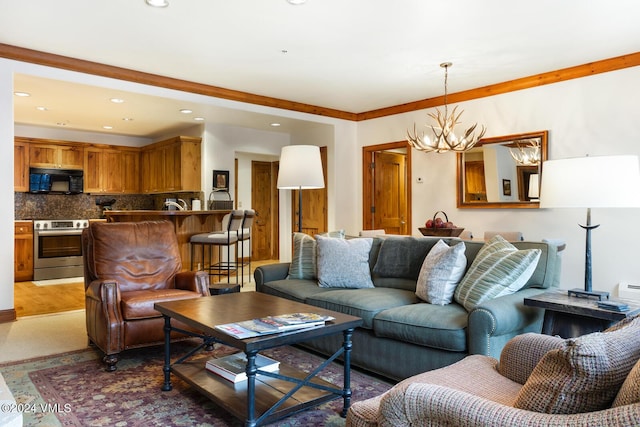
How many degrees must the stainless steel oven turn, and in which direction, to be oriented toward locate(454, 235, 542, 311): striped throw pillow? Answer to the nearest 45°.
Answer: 0° — it already faces it

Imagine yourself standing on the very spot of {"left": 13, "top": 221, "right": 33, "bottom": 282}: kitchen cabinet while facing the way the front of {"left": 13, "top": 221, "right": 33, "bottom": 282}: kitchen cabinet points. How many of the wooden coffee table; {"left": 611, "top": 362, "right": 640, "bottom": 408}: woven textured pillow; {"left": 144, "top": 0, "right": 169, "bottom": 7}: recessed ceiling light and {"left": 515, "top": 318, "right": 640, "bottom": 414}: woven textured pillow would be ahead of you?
4

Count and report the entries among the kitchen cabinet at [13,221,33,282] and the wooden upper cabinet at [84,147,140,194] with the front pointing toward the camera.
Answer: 2

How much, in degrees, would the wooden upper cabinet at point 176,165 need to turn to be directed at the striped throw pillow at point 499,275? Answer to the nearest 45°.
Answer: approximately 45° to its left

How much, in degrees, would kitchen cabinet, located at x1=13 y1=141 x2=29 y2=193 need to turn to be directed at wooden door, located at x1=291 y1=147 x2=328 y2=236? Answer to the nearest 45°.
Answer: approximately 45° to its left

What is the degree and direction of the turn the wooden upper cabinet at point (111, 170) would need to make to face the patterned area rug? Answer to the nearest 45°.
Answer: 0° — it already faces it

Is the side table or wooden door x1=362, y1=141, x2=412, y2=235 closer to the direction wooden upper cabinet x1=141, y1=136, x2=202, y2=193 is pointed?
the side table

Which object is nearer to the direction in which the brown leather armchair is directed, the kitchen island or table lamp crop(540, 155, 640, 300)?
the table lamp
